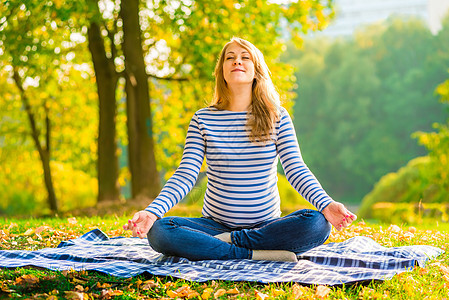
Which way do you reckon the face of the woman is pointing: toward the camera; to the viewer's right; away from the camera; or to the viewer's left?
toward the camera

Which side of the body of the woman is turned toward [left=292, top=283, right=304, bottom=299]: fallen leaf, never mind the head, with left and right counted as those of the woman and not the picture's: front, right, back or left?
front

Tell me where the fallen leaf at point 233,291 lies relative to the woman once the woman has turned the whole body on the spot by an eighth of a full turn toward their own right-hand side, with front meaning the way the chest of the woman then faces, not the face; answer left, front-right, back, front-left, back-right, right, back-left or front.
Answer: front-left

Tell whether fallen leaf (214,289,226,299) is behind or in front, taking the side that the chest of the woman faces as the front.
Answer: in front

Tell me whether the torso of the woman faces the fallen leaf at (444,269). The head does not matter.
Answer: no

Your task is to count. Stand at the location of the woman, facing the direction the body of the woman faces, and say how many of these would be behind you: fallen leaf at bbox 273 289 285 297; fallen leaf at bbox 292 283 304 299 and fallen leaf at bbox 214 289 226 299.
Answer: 0

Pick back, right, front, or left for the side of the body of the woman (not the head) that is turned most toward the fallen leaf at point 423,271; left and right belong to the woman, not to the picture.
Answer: left

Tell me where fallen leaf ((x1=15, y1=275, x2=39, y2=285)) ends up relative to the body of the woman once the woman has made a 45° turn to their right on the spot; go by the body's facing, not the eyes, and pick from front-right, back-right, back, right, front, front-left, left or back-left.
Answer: front

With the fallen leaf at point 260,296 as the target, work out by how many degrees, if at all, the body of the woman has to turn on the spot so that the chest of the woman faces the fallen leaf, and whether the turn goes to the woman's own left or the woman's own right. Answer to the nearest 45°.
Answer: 0° — they already face it

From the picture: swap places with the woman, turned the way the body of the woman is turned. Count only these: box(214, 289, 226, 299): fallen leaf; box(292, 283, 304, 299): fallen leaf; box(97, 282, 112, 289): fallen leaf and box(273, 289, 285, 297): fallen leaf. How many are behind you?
0

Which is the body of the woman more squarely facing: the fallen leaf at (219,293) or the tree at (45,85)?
the fallen leaf

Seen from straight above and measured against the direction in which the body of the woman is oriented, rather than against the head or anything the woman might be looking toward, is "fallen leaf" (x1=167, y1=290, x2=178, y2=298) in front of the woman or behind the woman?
in front

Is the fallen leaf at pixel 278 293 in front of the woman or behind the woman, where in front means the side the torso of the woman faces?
in front

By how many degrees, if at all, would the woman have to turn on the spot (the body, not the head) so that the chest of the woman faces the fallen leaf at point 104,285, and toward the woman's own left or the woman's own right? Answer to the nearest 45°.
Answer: approximately 45° to the woman's own right

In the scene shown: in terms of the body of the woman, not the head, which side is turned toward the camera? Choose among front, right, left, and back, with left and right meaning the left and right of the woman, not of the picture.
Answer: front
